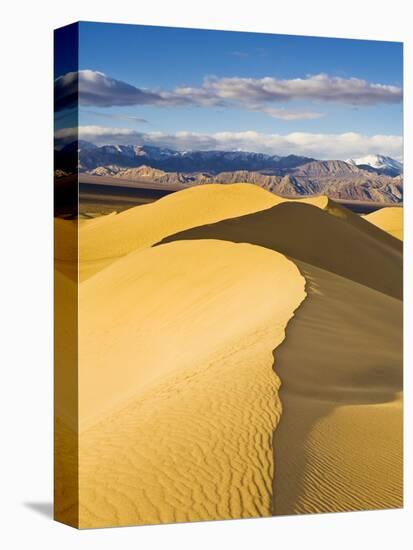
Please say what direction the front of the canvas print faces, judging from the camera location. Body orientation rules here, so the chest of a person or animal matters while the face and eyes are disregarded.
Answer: facing the viewer and to the right of the viewer
